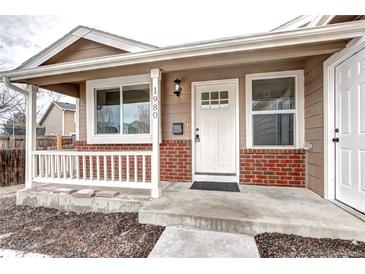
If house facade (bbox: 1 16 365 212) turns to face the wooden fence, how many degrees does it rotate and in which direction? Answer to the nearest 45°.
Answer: approximately 90° to its right

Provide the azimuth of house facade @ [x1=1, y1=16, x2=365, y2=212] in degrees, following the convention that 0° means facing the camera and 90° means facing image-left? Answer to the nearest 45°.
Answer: approximately 0°
